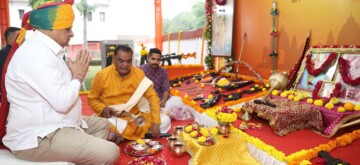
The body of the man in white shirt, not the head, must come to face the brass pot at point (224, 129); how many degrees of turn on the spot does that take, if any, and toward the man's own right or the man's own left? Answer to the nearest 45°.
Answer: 0° — they already face it

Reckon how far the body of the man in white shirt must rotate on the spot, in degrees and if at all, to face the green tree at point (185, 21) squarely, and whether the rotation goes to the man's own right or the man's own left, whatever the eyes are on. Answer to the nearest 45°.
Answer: approximately 45° to the man's own left

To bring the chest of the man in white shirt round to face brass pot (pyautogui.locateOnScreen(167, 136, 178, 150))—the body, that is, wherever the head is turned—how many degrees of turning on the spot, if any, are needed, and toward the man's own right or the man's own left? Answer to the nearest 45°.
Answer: approximately 45° to the man's own left

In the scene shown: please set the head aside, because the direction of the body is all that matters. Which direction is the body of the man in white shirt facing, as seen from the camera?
to the viewer's right

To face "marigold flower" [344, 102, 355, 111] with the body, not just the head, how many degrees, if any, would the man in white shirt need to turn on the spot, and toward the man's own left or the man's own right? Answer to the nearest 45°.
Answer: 0° — they already face it

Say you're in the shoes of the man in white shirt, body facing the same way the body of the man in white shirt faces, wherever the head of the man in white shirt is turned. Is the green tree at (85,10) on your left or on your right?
on your left

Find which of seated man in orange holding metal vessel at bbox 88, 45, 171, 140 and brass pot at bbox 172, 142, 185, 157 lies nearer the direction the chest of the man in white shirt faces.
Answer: the brass pot

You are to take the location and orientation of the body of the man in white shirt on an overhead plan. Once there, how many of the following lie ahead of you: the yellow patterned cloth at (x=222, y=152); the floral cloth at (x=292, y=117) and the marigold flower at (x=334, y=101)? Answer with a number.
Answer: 3

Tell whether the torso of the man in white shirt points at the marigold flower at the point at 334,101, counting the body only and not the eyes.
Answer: yes

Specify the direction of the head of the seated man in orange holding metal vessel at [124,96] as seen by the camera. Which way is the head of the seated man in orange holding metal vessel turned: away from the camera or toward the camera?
toward the camera

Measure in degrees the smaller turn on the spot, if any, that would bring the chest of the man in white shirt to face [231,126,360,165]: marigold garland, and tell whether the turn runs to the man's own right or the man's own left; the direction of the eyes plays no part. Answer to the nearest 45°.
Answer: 0° — they already face it

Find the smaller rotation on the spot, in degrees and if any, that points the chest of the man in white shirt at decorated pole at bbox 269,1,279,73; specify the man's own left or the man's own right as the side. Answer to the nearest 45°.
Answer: approximately 45° to the man's own left

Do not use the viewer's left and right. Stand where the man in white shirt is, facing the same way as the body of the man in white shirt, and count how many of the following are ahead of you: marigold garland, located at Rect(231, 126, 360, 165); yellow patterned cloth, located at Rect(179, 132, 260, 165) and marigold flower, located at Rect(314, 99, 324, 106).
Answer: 3

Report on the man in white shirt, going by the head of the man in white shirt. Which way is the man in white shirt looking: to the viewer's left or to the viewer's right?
to the viewer's right

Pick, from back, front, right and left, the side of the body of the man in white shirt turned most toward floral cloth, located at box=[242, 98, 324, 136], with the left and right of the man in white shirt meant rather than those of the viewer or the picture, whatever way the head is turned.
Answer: front

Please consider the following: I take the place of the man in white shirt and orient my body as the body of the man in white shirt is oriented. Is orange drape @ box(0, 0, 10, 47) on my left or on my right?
on my left
